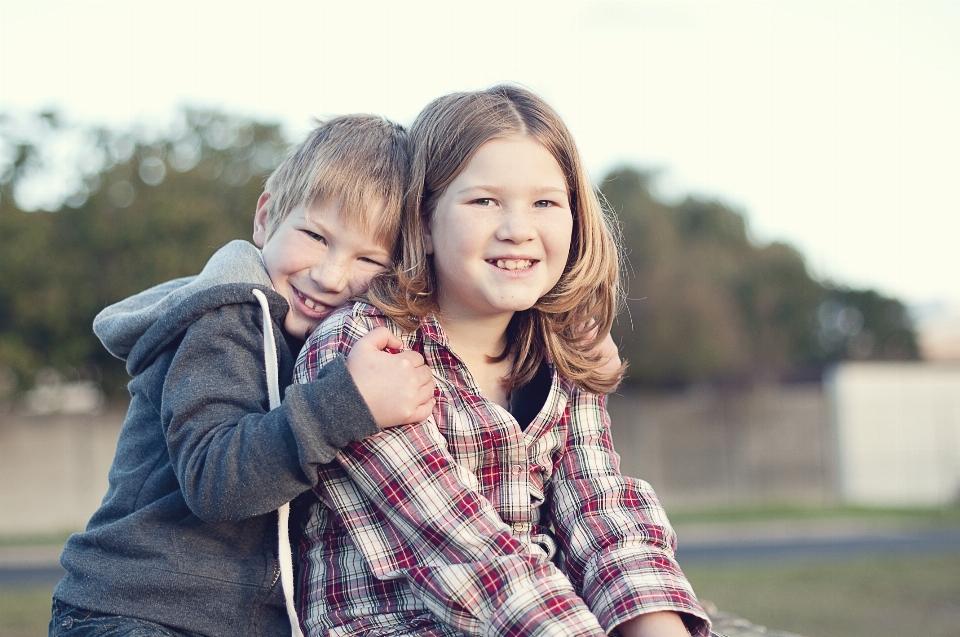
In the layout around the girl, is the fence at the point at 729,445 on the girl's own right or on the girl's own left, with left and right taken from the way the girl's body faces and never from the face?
on the girl's own left

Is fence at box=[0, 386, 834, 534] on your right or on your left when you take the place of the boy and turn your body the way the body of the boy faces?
on your left

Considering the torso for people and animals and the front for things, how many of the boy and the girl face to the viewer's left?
0

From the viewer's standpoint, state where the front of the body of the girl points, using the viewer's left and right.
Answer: facing the viewer and to the right of the viewer

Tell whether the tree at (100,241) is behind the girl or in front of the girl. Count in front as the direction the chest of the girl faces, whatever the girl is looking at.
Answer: behind

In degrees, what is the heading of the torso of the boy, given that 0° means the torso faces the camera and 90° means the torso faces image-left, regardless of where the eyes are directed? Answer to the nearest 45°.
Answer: approximately 270°
